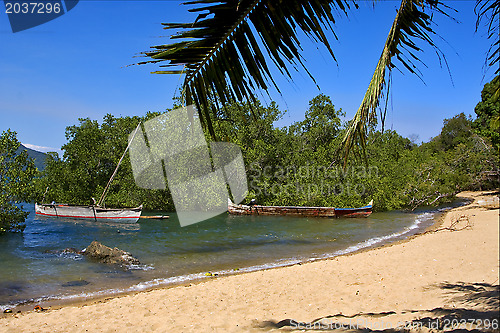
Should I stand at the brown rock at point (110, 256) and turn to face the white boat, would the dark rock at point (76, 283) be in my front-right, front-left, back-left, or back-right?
back-left

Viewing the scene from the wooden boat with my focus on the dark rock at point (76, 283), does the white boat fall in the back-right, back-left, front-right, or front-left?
front-right
